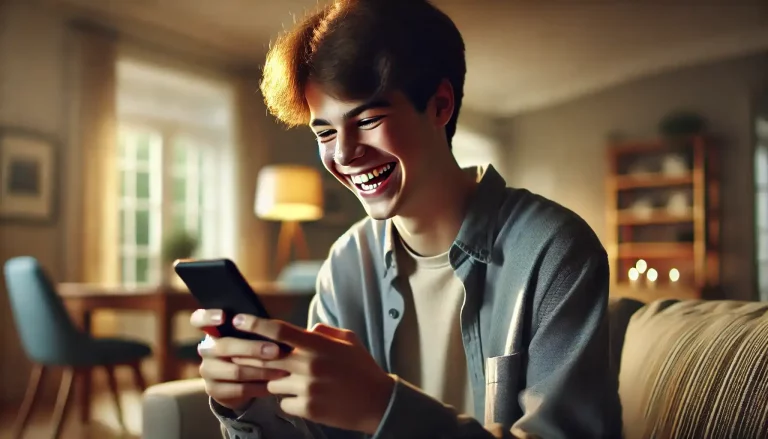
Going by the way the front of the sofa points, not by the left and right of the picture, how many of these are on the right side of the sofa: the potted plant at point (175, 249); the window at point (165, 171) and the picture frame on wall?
3

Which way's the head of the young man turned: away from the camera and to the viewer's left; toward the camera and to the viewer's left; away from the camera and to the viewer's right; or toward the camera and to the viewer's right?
toward the camera and to the viewer's left

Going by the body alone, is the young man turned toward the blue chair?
no

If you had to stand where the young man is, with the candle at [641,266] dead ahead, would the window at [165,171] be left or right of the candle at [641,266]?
left

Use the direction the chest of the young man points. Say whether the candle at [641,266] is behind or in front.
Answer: behind

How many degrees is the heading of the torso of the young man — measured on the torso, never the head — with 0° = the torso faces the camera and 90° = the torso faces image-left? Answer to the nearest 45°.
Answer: approximately 45°

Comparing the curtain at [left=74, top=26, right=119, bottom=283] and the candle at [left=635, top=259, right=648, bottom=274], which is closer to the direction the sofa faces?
the curtain

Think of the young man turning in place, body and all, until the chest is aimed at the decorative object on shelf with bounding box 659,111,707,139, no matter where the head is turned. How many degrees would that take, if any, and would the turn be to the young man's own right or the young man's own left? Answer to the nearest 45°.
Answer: approximately 180°

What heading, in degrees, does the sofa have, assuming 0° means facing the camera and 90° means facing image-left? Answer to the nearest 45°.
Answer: approximately 45°

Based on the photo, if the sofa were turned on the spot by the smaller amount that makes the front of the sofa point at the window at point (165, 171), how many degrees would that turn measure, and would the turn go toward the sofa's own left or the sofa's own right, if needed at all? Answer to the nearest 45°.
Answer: approximately 90° to the sofa's own right

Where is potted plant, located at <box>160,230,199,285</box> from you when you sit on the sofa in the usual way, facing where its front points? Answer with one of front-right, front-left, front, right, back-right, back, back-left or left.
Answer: right

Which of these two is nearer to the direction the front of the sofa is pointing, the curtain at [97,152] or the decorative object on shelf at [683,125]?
the curtain

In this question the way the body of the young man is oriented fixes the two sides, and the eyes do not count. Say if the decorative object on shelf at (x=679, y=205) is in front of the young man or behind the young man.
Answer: behind

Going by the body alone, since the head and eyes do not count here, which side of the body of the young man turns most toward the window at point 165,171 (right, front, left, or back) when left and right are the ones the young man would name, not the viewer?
right

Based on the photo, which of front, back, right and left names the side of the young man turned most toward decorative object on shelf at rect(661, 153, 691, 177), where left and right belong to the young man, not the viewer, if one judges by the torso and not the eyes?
back

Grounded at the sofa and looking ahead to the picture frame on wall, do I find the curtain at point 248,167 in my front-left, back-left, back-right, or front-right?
front-right

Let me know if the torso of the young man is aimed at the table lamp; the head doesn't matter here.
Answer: no

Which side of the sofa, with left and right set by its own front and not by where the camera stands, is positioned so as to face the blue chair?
right

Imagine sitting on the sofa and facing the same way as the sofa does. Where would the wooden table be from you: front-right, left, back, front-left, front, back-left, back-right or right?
right

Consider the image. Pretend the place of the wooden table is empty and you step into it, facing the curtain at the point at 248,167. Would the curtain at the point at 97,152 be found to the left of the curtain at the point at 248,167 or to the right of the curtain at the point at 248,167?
left
